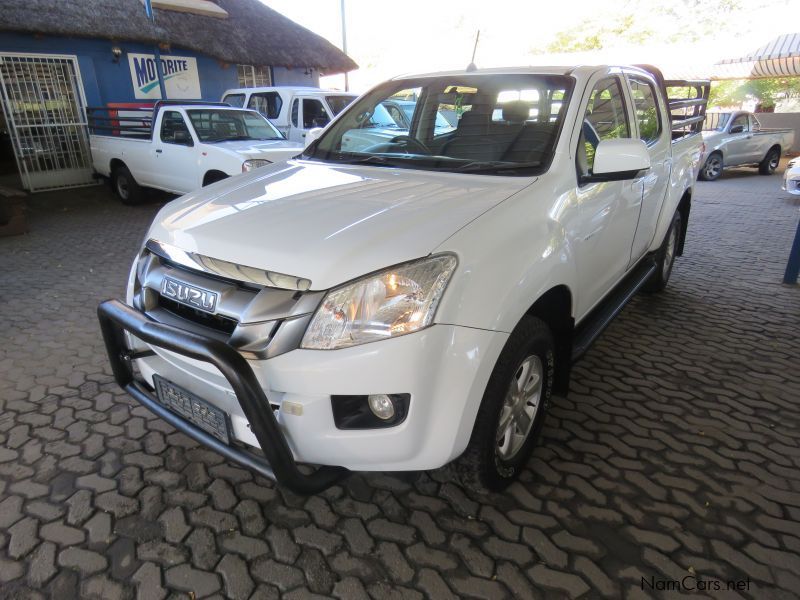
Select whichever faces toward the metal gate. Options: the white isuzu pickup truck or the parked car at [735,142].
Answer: the parked car

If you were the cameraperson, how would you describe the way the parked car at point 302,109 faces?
facing the viewer and to the right of the viewer

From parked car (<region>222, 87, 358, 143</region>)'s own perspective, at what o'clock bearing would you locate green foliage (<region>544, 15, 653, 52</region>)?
The green foliage is roughly at 9 o'clock from the parked car.

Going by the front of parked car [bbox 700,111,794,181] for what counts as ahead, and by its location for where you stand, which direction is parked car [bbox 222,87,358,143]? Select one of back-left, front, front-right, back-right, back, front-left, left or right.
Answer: front

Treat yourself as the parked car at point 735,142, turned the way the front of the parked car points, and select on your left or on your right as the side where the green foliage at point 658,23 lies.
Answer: on your right

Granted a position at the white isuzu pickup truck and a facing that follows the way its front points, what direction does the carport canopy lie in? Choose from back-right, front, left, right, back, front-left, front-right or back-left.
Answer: back

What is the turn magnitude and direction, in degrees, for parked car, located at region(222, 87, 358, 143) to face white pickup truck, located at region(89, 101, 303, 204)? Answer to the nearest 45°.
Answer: approximately 90° to its right

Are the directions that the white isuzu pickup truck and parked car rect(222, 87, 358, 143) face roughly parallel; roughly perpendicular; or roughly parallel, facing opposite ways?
roughly perpendicular

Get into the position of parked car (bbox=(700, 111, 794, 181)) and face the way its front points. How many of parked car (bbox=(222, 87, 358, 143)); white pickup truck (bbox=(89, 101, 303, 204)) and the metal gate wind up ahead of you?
3

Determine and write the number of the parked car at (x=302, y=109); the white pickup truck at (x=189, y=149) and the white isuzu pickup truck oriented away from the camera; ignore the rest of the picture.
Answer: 0

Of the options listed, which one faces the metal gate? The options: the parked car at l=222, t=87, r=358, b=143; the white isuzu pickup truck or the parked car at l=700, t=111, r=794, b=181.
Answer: the parked car at l=700, t=111, r=794, b=181

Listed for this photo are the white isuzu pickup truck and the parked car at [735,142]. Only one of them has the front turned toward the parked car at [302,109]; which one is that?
the parked car at [735,142]

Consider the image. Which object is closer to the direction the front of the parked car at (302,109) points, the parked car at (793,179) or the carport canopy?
the parked car

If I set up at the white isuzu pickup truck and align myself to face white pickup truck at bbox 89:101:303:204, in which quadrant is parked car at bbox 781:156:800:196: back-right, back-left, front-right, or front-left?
front-right

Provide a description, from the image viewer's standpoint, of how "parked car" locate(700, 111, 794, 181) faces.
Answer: facing the viewer and to the left of the viewer

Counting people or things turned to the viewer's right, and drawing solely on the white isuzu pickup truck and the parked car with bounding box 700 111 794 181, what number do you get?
0

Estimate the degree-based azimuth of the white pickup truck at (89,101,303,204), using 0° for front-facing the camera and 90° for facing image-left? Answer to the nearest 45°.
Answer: approximately 315°

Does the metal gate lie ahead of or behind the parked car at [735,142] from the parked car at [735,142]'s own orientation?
ahead

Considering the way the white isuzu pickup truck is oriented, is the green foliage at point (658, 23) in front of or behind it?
behind
